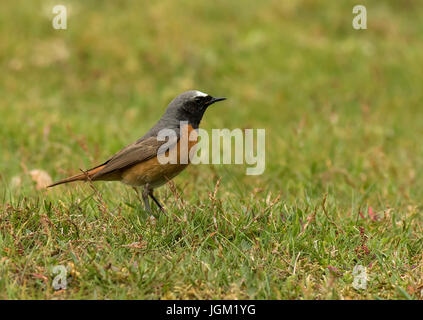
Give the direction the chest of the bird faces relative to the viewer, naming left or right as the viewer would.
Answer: facing to the right of the viewer
